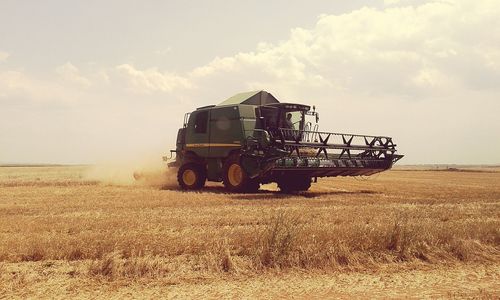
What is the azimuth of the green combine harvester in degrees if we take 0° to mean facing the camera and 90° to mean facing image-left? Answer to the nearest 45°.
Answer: approximately 315°
